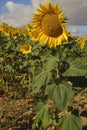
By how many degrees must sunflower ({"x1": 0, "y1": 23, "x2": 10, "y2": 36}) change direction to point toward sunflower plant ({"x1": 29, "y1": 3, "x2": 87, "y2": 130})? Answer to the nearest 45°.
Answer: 0° — it already faces it

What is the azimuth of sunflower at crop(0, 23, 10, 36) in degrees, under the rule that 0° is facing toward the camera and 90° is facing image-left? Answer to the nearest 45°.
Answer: approximately 0°
